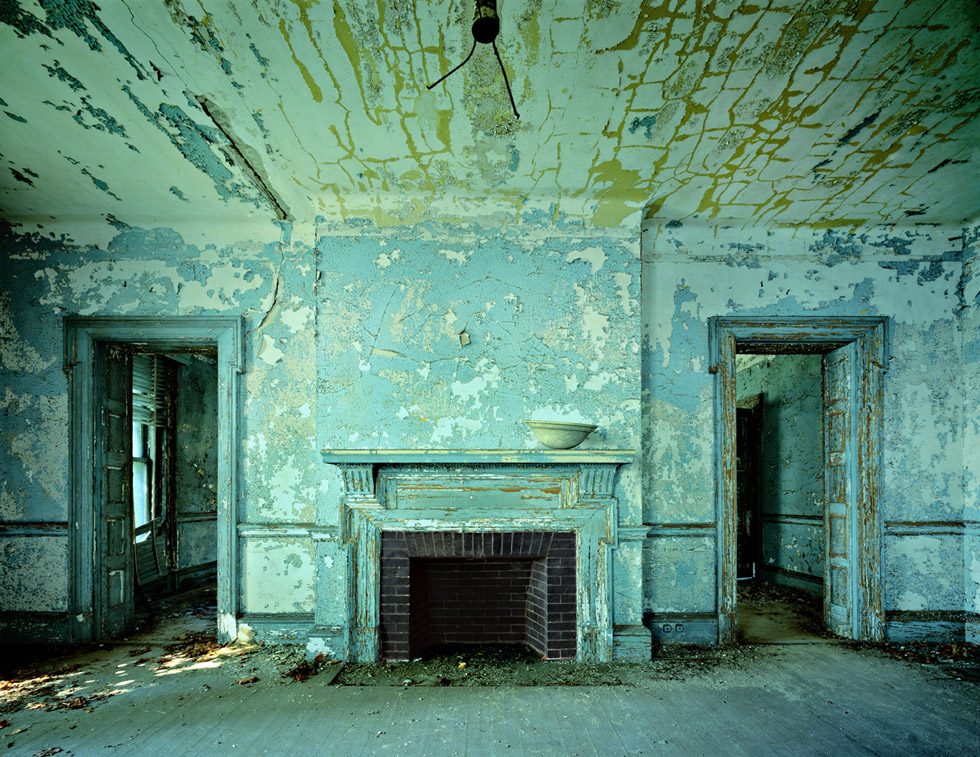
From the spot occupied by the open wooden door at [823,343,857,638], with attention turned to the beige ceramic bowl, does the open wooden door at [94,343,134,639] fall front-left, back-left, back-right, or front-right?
front-right

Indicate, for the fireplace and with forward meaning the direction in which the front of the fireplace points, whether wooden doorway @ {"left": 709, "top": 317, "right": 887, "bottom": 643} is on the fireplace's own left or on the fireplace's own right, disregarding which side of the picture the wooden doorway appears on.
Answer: on the fireplace's own left

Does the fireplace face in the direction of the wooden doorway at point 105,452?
no

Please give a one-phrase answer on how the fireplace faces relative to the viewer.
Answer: facing the viewer

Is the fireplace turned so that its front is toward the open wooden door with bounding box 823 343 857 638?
no

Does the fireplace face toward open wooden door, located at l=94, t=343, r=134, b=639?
no
